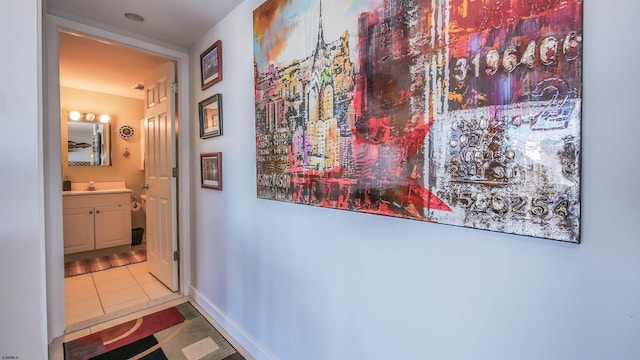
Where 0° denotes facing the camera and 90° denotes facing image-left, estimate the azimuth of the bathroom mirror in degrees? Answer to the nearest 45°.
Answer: approximately 0°

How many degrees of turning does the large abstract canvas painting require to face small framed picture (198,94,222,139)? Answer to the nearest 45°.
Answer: approximately 90° to its right

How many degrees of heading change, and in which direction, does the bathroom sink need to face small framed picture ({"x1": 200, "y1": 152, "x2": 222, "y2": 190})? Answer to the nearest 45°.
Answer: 0° — it already faces it

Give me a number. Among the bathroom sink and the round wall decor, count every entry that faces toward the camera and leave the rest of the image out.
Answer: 2

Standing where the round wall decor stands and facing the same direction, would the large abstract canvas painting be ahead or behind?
ahead

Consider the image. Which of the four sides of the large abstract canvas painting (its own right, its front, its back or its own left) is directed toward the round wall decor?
right

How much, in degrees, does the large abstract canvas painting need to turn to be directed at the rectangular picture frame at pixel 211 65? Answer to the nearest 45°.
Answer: approximately 90° to its right

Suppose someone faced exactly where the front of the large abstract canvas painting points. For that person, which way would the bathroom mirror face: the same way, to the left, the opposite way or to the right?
to the left

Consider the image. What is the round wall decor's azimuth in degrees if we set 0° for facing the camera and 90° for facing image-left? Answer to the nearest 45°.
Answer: approximately 0°
